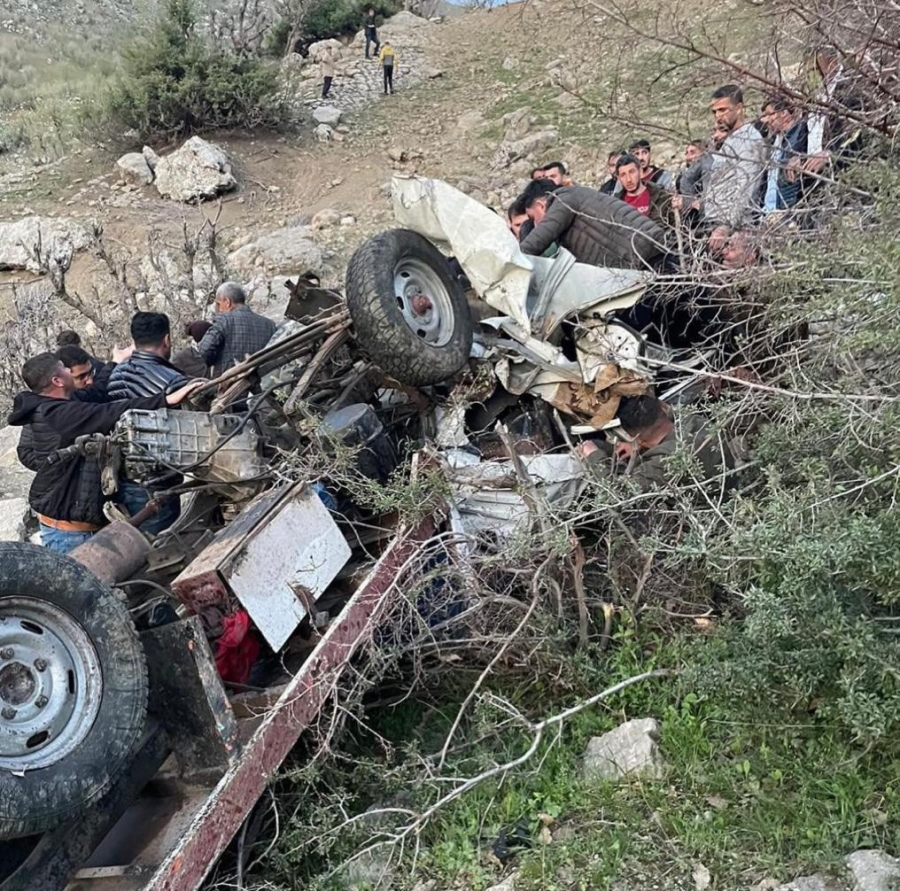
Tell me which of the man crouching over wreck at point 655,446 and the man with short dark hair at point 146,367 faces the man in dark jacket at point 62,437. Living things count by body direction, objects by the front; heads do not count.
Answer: the man crouching over wreck

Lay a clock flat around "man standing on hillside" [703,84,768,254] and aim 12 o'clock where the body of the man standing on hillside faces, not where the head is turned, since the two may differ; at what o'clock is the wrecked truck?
The wrecked truck is roughly at 12 o'clock from the man standing on hillside.

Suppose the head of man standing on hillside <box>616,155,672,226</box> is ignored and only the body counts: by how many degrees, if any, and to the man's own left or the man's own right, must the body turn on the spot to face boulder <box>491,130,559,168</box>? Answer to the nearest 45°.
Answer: approximately 135° to the man's own right

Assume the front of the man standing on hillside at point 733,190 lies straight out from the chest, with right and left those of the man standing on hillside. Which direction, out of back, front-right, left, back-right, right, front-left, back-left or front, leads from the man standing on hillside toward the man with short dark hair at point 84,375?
front-right

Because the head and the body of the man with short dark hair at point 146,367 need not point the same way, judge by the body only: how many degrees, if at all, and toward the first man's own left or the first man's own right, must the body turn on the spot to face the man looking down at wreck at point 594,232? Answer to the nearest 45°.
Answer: approximately 45° to the first man's own right

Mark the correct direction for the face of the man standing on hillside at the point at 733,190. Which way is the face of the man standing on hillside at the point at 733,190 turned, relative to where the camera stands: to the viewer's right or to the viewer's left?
to the viewer's left

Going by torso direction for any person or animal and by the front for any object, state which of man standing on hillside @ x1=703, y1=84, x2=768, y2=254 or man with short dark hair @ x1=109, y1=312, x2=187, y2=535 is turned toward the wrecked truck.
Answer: the man standing on hillside

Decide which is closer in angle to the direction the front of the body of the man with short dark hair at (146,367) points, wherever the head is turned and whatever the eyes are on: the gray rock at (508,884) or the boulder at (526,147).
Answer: the boulder

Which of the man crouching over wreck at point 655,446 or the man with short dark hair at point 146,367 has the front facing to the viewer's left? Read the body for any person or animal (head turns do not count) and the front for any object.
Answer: the man crouching over wreck

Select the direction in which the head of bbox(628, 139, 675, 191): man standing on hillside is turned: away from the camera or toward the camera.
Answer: toward the camera

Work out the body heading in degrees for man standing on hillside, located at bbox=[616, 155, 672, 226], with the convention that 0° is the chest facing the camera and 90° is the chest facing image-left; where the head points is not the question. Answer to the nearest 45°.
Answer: approximately 45°

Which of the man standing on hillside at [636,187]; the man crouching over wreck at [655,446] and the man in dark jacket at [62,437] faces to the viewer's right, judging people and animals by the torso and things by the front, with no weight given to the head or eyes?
the man in dark jacket

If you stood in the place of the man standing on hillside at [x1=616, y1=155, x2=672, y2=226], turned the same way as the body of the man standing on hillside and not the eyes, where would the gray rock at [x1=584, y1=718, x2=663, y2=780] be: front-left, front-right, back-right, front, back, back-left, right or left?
front-left

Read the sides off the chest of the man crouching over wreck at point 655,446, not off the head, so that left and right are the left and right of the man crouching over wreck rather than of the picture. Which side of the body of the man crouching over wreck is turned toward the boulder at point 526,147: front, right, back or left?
right
